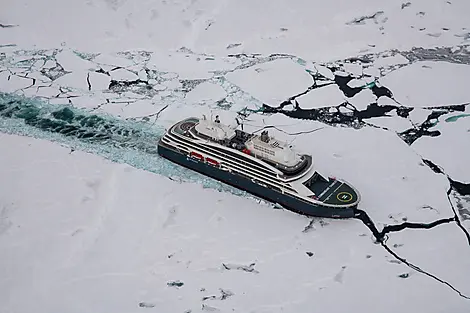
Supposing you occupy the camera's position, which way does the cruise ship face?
facing the viewer and to the right of the viewer
